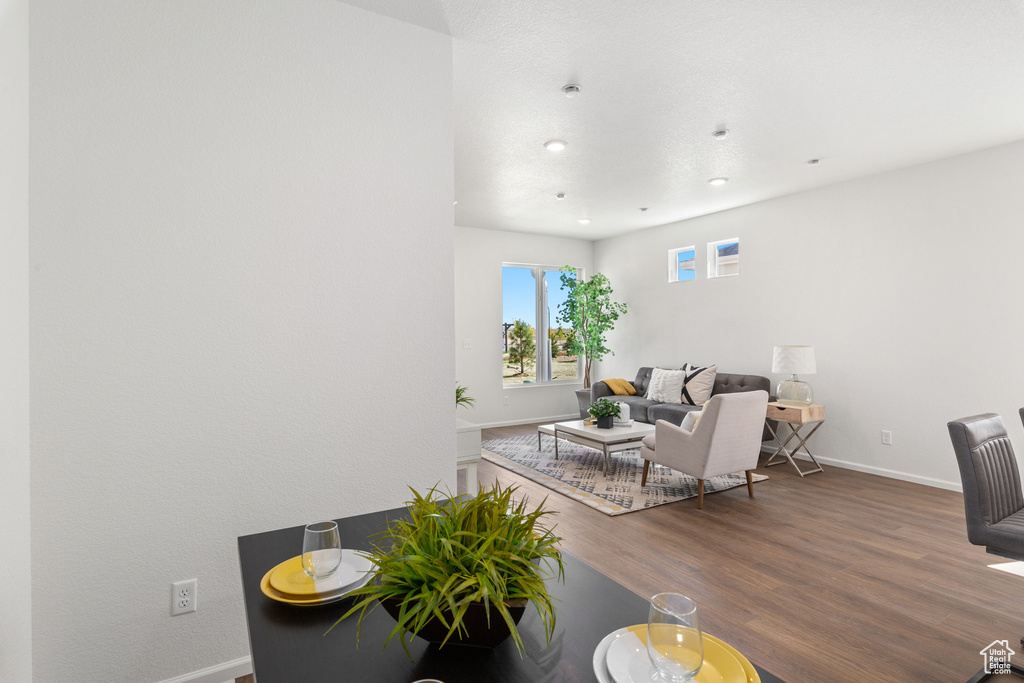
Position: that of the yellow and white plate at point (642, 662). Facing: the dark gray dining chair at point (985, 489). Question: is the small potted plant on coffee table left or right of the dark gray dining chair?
left

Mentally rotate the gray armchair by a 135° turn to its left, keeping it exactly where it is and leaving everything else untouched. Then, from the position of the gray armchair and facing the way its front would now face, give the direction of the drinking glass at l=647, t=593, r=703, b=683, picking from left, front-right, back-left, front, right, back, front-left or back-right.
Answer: front

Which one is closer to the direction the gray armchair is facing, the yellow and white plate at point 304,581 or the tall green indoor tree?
the tall green indoor tree

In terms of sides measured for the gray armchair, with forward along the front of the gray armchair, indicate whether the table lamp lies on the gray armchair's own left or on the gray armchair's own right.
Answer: on the gray armchair's own right

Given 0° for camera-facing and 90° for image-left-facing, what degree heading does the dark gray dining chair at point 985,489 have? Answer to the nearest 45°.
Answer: approximately 315°

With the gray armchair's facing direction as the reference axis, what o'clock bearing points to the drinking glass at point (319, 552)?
The drinking glass is roughly at 8 o'clock from the gray armchair.

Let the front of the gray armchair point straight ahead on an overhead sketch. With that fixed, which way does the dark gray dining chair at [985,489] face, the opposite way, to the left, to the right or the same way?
the opposite way

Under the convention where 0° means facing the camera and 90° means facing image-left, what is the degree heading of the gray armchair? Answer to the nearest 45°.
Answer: approximately 135°

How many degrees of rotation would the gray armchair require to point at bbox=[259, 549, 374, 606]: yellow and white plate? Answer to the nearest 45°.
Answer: approximately 135° to its left

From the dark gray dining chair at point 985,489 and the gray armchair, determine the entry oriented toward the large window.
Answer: the gray armchair

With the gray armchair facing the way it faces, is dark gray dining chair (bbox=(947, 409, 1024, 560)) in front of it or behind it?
behind

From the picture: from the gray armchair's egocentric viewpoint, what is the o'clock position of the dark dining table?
The dark dining table is roughly at 8 o'clock from the gray armchair.
